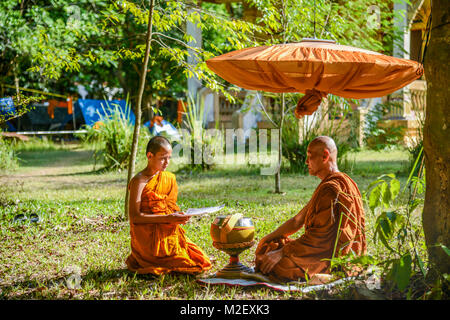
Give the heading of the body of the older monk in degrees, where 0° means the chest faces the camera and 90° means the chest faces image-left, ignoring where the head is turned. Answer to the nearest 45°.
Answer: approximately 90°

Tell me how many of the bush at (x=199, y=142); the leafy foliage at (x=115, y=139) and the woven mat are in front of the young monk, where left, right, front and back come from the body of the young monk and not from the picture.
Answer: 1

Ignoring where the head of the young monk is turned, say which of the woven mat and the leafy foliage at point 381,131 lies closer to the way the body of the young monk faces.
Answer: the woven mat

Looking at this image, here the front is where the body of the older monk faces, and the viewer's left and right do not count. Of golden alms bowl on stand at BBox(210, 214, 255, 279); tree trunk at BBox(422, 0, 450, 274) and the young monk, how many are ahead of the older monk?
2

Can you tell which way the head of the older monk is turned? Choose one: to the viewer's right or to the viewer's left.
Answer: to the viewer's left

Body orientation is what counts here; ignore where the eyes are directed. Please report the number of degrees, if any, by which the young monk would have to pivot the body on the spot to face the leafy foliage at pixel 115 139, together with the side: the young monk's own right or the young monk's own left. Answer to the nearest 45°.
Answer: approximately 135° to the young monk's own left

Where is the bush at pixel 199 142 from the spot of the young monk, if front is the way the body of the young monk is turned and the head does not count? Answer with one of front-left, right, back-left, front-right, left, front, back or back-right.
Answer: back-left

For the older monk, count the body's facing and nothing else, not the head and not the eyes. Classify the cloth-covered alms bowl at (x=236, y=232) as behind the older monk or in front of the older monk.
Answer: in front

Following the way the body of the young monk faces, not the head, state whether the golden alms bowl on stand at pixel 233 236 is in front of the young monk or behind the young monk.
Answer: in front

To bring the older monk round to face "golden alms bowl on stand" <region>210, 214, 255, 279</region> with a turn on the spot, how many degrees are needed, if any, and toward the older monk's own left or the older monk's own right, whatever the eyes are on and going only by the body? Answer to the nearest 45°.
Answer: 0° — they already face it

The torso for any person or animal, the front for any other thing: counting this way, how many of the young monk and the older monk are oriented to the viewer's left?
1

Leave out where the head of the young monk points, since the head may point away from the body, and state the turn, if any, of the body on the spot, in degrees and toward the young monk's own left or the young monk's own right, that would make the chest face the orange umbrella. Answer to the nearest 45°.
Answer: approximately 45° to the young monk's own left

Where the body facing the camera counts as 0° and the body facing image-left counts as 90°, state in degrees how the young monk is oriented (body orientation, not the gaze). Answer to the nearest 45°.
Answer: approximately 315°

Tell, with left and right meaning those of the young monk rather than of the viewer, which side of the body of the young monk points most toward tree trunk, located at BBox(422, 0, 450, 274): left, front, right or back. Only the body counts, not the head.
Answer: front
